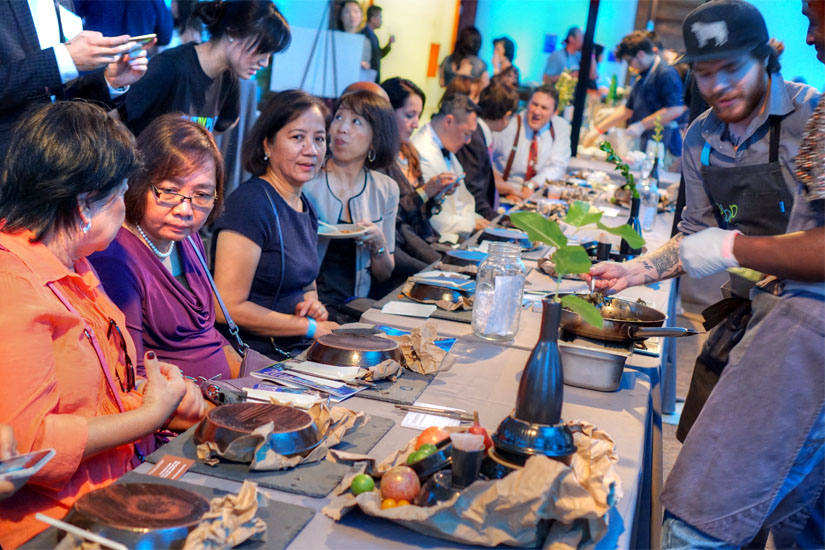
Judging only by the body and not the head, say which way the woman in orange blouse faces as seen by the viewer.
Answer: to the viewer's right

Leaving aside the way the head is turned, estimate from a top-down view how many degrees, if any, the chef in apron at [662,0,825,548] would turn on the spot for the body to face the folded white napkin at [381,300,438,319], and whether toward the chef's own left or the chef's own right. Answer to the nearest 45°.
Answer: approximately 45° to the chef's own right

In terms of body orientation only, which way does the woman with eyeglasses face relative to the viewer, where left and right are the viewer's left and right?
facing the viewer and to the right of the viewer

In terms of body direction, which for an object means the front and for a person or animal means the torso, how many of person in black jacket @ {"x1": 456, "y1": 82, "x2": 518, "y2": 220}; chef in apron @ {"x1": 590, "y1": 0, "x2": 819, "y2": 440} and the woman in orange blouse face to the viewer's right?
2

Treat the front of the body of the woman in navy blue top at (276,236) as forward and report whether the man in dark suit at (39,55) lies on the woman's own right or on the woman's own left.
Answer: on the woman's own right

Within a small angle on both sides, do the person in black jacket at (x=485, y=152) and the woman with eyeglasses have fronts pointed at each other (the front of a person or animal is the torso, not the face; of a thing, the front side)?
no

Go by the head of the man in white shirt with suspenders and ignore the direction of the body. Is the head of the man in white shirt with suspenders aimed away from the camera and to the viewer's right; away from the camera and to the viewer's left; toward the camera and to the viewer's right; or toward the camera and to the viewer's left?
toward the camera and to the viewer's left

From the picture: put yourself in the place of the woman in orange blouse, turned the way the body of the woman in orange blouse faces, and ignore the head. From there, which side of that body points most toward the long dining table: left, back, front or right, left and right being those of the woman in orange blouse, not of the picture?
front

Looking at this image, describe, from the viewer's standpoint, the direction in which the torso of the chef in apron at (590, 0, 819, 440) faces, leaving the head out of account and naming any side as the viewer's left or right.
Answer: facing the viewer and to the left of the viewer

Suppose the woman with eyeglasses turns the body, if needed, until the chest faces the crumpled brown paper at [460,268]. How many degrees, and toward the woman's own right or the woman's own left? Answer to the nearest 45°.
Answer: approximately 90° to the woman's own left

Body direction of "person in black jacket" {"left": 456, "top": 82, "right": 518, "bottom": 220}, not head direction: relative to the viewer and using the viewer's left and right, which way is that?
facing to the right of the viewer

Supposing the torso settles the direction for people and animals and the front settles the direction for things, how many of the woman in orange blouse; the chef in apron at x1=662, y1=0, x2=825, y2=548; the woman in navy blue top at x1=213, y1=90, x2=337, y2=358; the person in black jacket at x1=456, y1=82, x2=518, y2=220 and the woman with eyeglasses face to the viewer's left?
1

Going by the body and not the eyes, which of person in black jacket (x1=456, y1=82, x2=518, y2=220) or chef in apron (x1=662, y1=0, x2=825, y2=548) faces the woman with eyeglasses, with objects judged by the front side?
the chef in apron

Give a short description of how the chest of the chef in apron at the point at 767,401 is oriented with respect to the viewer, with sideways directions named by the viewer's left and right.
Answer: facing to the left of the viewer

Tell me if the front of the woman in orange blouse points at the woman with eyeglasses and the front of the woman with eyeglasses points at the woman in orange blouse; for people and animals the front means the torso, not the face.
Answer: no

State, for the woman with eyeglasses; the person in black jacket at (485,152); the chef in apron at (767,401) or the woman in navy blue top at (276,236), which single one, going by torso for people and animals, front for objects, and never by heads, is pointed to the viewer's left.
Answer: the chef in apron

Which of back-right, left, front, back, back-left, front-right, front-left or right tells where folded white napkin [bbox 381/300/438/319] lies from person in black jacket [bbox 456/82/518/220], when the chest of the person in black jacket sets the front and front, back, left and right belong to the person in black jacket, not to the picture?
right

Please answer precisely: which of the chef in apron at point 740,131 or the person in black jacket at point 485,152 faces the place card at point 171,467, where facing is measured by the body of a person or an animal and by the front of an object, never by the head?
the chef in apron
